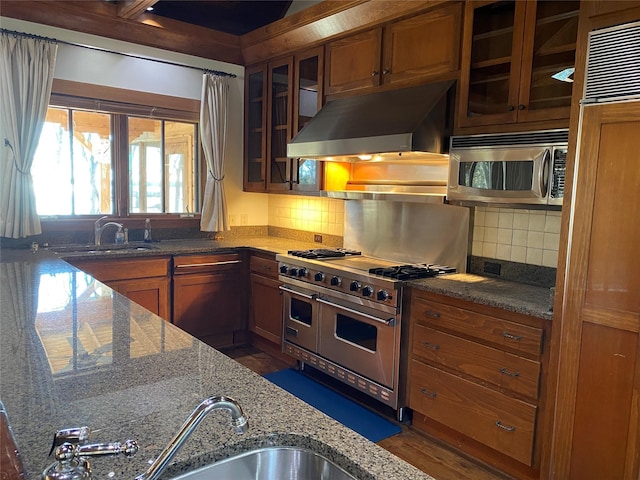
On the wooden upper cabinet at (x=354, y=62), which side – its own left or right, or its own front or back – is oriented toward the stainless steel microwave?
left

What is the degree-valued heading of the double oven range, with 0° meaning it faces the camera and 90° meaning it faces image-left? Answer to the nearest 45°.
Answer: approximately 45°

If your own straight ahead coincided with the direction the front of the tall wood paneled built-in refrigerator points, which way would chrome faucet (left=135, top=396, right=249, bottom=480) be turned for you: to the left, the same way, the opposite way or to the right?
the opposite way

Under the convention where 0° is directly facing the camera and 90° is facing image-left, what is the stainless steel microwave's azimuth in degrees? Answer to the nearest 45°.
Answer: approximately 45°

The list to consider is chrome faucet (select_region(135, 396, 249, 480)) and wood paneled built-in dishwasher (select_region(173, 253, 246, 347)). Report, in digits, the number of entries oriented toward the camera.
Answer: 1

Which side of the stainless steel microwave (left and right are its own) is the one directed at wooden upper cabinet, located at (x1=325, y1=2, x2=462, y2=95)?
right

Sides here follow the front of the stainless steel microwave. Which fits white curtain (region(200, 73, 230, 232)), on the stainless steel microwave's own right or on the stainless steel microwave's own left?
on the stainless steel microwave's own right

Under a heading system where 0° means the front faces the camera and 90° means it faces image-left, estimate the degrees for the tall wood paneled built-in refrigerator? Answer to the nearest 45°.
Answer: approximately 45°
